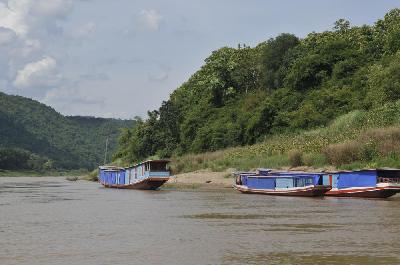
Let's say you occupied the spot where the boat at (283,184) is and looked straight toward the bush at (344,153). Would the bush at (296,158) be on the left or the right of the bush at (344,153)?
left
